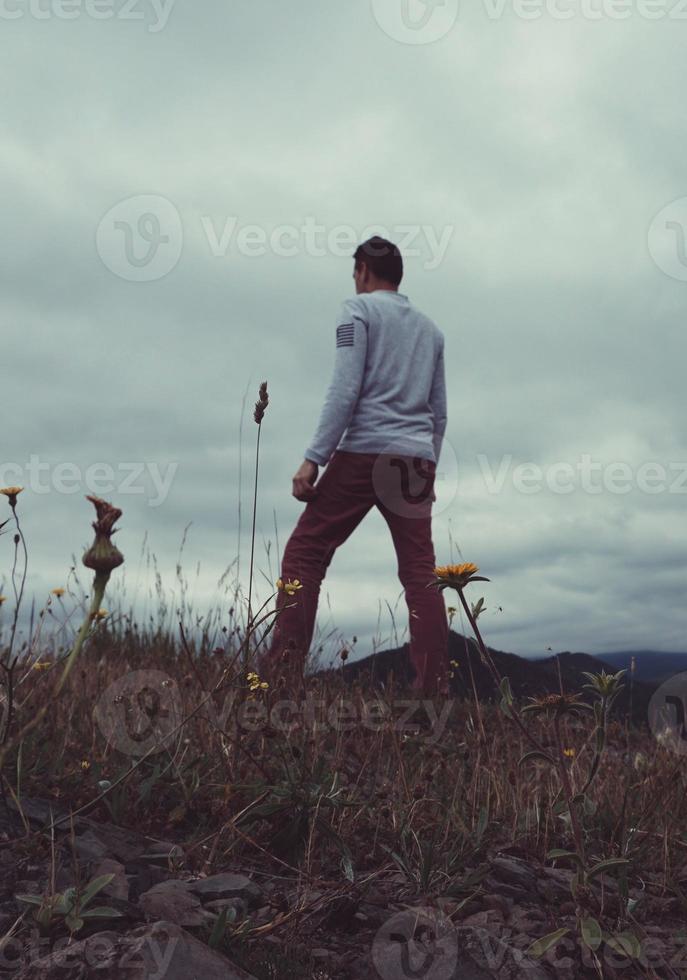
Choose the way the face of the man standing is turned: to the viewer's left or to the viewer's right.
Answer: to the viewer's left

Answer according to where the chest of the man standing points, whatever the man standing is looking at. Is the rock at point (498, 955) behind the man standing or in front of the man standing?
behind

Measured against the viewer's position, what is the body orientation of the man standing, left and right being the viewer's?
facing away from the viewer and to the left of the viewer

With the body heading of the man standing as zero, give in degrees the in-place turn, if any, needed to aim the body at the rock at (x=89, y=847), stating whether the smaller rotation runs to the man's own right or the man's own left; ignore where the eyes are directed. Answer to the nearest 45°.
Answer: approximately 135° to the man's own left

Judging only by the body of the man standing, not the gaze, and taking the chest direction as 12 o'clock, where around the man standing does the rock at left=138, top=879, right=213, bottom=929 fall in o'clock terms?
The rock is roughly at 8 o'clock from the man standing.

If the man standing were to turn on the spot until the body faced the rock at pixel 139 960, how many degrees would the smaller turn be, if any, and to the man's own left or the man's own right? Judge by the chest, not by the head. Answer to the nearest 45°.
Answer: approximately 135° to the man's own left

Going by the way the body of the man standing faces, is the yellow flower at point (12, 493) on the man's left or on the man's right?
on the man's left

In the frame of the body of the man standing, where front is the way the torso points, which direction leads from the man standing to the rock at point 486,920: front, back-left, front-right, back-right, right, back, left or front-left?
back-left

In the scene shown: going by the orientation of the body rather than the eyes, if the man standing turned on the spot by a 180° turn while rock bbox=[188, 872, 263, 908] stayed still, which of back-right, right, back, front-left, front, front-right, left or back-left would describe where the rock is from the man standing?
front-right
